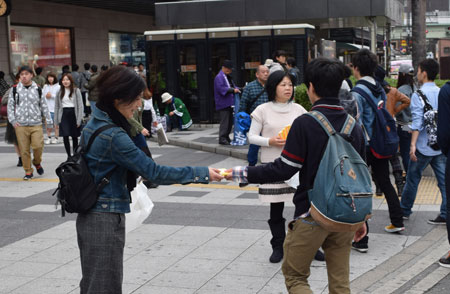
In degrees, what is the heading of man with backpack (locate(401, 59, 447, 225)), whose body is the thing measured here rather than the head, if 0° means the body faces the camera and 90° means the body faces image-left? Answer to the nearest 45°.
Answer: approximately 135°

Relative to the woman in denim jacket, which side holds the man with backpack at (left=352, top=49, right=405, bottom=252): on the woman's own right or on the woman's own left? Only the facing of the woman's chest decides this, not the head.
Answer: on the woman's own left

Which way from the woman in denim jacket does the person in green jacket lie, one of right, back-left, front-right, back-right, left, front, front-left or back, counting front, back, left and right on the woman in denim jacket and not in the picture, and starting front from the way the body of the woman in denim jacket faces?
left

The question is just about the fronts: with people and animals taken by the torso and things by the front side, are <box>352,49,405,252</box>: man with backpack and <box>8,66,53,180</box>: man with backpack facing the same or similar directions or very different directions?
very different directions

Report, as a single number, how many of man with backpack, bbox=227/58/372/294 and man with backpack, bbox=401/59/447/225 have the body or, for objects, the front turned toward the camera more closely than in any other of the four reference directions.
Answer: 0

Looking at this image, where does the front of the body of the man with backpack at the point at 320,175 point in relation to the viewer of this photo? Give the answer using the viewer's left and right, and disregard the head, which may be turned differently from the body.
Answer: facing away from the viewer and to the left of the viewer

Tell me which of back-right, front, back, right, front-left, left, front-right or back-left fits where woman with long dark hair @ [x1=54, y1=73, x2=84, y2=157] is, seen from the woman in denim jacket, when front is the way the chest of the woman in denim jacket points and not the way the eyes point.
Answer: left

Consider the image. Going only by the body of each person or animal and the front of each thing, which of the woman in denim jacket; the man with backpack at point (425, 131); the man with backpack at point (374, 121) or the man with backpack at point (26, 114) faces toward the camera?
the man with backpack at point (26, 114)

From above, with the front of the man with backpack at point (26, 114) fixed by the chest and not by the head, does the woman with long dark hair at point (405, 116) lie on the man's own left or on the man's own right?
on the man's own left

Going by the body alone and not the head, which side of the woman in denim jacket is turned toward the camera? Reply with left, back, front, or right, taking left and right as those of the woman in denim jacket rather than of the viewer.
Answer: right
